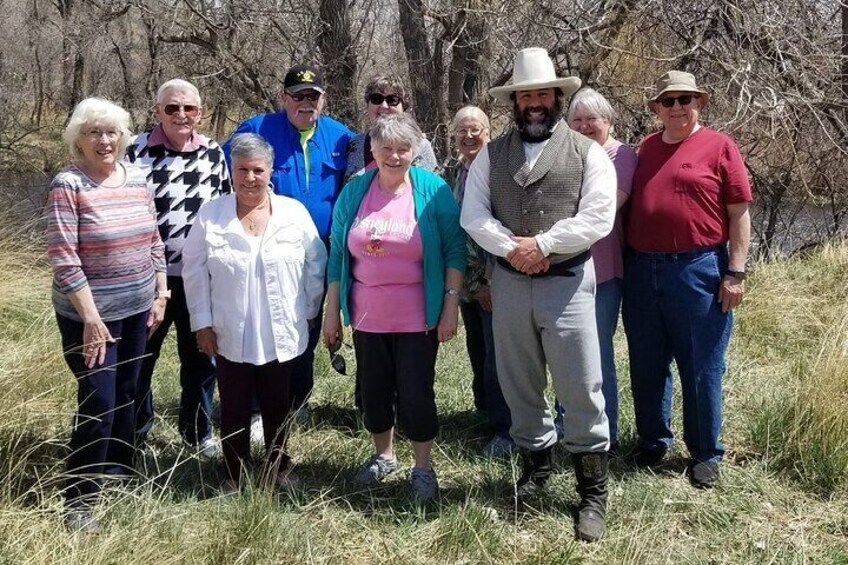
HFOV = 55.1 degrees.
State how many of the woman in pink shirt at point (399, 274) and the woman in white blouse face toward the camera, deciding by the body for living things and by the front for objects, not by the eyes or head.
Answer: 2

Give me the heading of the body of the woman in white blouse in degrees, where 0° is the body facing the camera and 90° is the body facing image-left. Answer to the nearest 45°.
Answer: approximately 0°

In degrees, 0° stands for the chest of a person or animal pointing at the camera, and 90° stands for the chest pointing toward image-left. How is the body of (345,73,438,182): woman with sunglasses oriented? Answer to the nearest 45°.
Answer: approximately 0°

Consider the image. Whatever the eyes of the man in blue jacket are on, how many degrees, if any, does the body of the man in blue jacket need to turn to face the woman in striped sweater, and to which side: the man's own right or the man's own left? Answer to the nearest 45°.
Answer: approximately 45° to the man's own right

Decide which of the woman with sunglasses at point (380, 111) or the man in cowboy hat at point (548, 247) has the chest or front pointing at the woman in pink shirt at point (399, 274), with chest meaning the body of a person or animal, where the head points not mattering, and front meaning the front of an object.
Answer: the woman with sunglasses

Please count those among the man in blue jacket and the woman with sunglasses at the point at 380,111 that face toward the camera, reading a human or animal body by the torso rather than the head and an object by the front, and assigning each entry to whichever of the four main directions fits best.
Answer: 2
